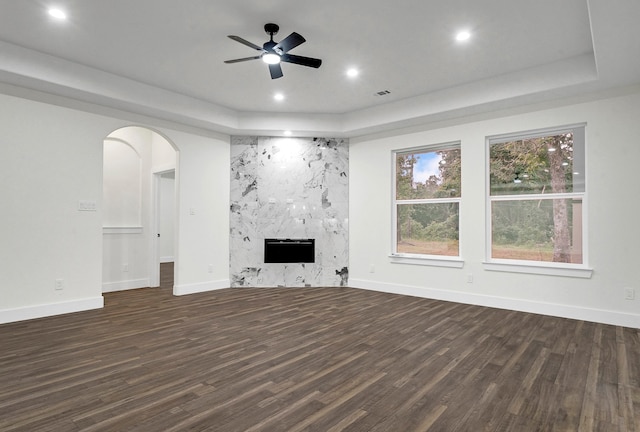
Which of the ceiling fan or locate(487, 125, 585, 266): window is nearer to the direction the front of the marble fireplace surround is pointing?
the ceiling fan

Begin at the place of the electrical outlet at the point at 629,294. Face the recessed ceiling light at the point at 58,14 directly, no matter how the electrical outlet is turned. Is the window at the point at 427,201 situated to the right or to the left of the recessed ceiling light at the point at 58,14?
right

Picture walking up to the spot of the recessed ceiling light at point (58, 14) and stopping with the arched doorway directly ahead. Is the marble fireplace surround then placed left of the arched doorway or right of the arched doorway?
right

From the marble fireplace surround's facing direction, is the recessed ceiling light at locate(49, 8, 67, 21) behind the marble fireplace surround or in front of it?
in front

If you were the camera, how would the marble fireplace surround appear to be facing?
facing the viewer

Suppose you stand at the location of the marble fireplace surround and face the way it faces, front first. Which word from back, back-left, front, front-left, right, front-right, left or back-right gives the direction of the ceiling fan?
front

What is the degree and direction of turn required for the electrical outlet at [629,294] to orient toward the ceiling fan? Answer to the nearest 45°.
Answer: approximately 45° to its right

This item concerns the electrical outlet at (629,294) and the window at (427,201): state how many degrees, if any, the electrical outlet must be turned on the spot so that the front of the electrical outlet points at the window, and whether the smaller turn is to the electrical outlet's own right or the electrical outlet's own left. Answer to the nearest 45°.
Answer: approximately 90° to the electrical outlet's own right

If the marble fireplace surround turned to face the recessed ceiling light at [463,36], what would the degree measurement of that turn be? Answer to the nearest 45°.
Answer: approximately 45° to its left

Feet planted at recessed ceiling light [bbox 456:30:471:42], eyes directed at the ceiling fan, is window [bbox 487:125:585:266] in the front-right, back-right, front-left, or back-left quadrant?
back-right

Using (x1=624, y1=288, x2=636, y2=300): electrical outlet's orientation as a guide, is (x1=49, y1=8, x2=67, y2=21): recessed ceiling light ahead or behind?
ahead

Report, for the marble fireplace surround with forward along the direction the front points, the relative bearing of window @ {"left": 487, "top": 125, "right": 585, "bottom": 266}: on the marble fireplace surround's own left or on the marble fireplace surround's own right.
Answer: on the marble fireplace surround's own left
